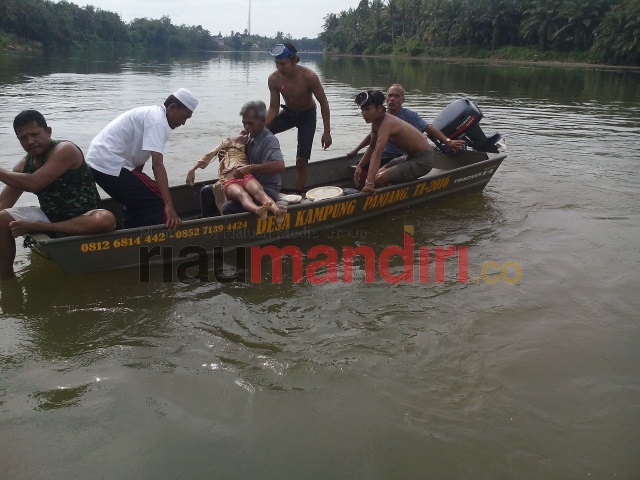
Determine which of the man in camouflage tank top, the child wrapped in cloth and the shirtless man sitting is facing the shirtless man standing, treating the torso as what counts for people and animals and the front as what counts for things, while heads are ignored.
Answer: the shirtless man sitting

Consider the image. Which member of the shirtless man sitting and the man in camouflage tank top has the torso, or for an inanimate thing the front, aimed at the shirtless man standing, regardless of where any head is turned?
the shirtless man sitting

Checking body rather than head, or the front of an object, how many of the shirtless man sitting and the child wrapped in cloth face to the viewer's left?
1

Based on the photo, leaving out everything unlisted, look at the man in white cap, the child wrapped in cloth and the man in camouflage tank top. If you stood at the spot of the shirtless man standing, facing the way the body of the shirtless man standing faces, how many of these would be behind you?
0

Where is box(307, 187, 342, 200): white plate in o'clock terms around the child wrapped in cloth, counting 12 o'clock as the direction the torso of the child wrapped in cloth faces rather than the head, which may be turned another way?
The white plate is roughly at 9 o'clock from the child wrapped in cloth.

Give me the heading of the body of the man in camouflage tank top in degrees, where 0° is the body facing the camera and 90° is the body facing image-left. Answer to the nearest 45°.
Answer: approximately 45°

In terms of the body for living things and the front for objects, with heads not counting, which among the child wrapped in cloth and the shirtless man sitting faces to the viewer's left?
the shirtless man sitting

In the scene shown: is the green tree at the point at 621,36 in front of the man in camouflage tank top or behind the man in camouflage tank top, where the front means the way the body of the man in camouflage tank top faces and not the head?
behind

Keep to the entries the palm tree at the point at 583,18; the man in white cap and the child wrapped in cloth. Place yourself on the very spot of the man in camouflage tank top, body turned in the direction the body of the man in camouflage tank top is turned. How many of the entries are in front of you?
0

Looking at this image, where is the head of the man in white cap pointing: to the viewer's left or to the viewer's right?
to the viewer's right

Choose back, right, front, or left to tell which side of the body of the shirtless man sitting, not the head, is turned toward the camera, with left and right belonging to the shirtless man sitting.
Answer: left

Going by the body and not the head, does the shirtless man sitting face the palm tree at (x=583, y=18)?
no

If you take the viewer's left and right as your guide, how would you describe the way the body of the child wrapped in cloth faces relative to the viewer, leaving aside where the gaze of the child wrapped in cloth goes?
facing the viewer and to the right of the viewer

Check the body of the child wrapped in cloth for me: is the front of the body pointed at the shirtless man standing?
no
